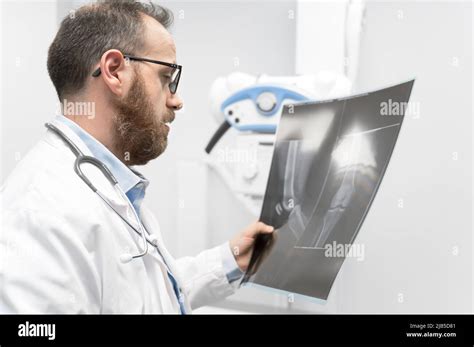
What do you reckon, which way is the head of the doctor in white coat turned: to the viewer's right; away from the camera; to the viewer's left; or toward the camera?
to the viewer's right

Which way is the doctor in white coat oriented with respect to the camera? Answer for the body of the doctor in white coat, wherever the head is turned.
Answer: to the viewer's right
